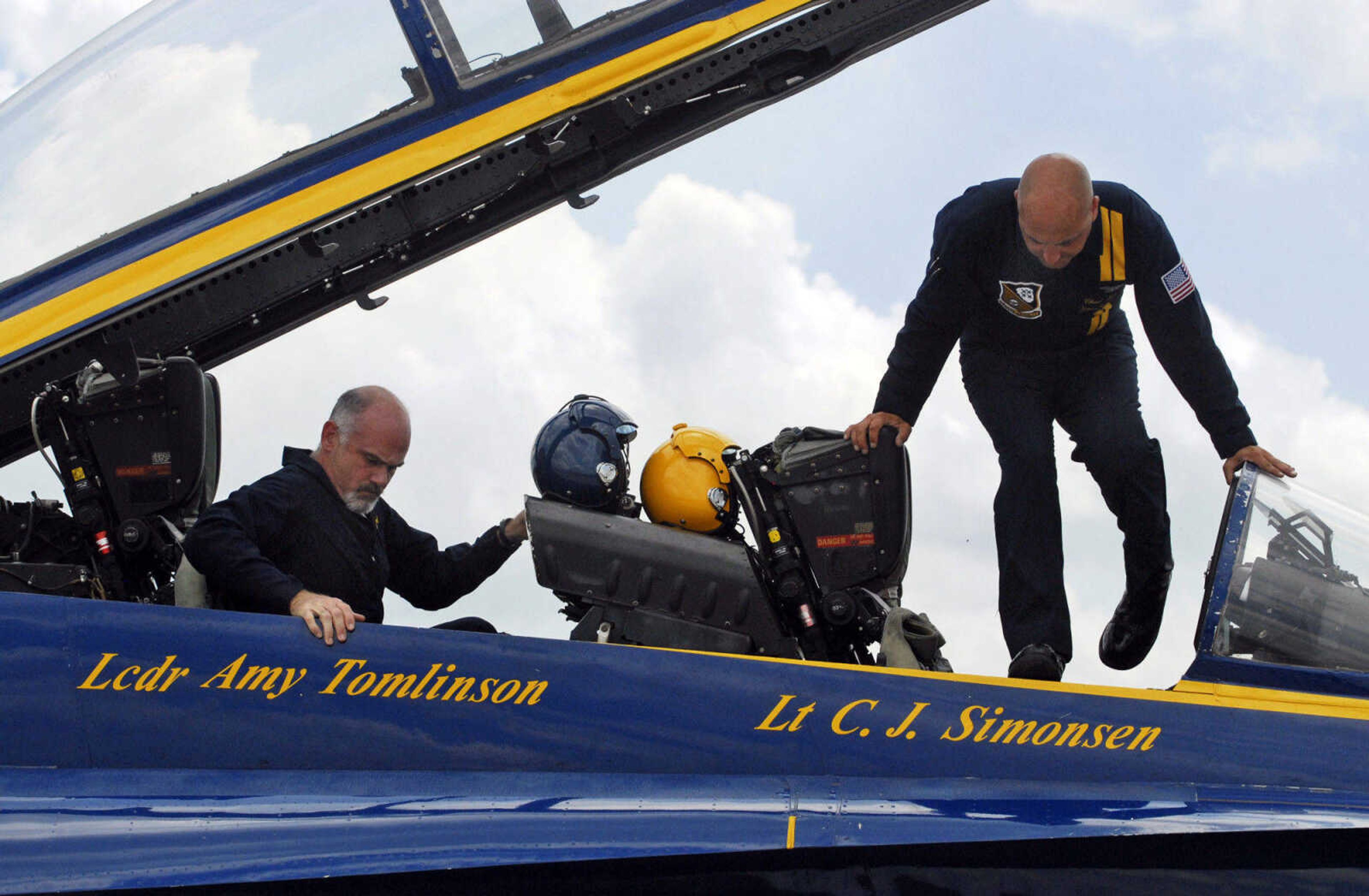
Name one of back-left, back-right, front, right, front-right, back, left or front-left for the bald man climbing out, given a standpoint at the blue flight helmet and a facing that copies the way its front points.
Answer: front

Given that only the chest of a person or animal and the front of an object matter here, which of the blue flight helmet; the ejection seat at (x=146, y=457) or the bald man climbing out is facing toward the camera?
the bald man climbing out

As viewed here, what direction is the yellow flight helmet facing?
to the viewer's right

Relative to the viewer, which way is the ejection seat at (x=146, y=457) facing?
to the viewer's right

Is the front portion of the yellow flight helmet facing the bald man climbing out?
yes

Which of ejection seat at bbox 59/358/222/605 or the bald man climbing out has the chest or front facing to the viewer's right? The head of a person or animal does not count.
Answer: the ejection seat

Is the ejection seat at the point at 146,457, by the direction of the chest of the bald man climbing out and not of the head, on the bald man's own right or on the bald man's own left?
on the bald man's own right

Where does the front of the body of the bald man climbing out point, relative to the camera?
toward the camera

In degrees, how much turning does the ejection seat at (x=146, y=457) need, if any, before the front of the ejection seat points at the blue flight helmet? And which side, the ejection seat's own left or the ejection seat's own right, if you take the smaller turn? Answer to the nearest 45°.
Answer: approximately 45° to the ejection seat's own right

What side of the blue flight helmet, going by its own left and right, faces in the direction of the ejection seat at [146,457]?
back

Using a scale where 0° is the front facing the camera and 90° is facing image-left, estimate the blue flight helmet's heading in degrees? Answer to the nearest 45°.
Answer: approximately 270°

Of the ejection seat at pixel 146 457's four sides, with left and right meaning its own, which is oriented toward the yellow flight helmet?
front

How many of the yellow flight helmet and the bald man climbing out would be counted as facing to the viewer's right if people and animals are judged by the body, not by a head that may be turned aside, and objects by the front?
1
